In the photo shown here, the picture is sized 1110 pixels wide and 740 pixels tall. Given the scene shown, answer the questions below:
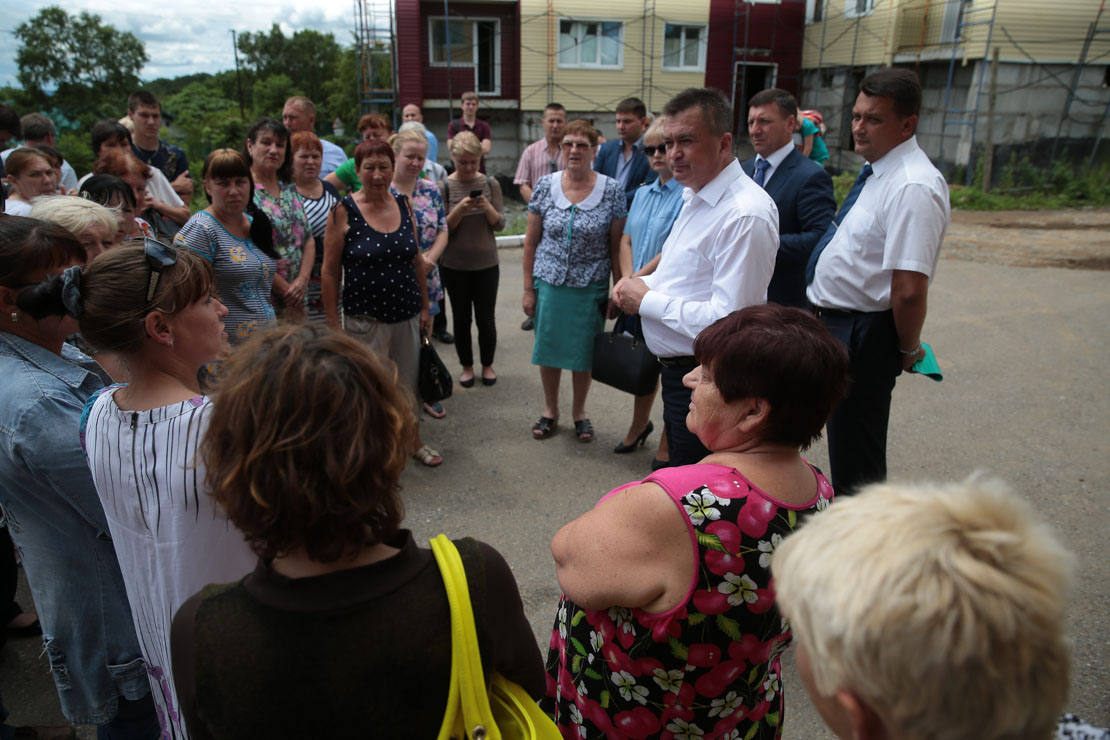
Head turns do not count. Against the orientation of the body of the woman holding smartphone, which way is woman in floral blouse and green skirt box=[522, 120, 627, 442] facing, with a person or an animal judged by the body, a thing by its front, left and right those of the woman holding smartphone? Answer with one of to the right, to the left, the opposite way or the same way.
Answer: the same way

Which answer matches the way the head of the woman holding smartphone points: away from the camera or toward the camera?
toward the camera

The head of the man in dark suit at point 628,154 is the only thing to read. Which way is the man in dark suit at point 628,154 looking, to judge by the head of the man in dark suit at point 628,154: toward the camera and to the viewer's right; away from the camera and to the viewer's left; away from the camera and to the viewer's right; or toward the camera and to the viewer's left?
toward the camera and to the viewer's left

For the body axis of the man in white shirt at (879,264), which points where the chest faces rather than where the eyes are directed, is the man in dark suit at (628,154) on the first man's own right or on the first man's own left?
on the first man's own right

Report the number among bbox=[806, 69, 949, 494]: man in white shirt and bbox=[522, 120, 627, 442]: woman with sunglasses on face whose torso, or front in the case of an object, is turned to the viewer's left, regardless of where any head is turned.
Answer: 1

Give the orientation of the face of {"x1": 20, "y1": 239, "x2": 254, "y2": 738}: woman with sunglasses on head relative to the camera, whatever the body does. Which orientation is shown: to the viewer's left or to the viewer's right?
to the viewer's right

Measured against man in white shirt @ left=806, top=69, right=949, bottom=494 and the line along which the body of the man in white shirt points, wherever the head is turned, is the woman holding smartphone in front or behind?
in front

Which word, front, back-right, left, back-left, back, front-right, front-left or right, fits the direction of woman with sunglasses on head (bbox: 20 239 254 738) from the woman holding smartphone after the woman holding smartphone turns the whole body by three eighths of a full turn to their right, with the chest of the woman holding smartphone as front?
back-left

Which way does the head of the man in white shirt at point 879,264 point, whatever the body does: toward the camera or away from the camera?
toward the camera

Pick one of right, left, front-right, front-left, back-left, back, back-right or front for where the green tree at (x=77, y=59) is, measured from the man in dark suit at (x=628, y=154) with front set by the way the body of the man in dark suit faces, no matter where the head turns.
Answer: right

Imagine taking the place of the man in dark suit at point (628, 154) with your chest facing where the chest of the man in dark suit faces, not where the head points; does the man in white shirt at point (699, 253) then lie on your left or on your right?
on your left

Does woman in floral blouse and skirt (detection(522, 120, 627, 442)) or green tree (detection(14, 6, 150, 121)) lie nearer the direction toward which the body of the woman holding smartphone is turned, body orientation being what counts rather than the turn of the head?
the woman in floral blouse and skirt

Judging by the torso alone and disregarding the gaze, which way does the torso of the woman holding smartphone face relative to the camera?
toward the camera

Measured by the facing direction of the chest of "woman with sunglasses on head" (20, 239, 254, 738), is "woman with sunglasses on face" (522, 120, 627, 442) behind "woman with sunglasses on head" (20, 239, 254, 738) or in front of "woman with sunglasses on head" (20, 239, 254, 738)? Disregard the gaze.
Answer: in front

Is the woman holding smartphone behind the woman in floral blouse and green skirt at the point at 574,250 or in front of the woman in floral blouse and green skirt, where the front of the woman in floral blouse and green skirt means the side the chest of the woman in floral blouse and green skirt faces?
behind

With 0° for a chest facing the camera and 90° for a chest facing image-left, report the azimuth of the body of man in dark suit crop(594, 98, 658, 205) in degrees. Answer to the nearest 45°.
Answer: approximately 45°

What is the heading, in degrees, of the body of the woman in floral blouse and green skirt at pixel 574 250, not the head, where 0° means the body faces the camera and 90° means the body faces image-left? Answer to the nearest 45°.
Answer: approximately 0°
